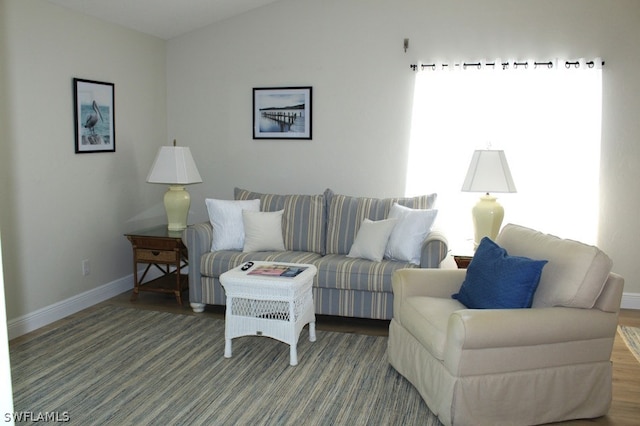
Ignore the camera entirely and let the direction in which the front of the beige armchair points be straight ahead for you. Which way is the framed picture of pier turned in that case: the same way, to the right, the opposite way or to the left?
to the left

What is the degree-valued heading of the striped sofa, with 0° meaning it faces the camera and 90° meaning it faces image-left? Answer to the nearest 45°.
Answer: approximately 0°

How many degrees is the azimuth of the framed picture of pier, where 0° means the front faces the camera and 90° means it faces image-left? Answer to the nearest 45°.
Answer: approximately 0°

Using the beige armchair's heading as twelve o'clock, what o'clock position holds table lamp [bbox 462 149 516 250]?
The table lamp is roughly at 4 o'clock from the beige armchair.

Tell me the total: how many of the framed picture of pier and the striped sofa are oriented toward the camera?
2

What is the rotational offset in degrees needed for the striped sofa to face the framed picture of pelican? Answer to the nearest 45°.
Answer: approximately 90° to its right
